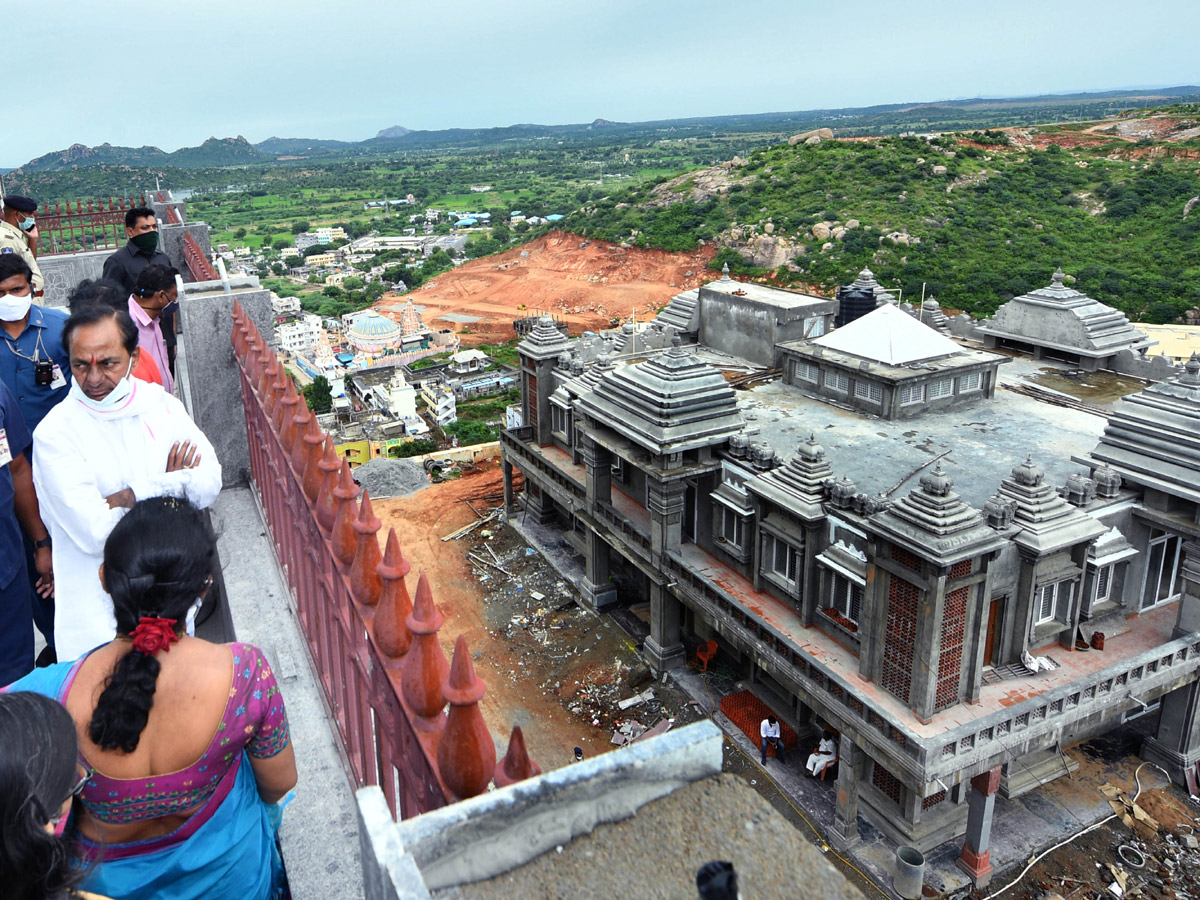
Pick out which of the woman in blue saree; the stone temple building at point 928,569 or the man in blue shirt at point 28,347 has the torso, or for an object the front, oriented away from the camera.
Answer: the woman in blue saree

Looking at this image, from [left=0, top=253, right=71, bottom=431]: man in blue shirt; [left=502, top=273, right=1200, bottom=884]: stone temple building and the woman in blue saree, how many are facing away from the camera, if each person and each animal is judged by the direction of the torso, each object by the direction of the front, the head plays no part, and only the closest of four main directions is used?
1

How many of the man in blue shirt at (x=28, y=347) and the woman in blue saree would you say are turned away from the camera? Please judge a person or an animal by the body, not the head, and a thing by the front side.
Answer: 1

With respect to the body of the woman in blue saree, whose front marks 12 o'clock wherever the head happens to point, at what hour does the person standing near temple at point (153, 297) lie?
The person standing near temple is roughly at 12 o'clock from the woman in blue saree.

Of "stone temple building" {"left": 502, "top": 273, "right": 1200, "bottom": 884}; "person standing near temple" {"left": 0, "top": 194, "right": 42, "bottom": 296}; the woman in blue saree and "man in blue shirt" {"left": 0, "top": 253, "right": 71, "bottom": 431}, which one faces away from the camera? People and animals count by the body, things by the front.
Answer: the woman in blue saree

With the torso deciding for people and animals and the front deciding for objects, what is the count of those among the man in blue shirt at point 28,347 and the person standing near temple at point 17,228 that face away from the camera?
0

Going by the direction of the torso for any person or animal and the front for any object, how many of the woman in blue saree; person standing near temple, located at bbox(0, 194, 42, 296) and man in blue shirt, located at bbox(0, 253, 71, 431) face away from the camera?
1

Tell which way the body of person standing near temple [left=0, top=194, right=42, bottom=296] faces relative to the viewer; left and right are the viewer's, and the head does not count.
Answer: facing the viewer and to the right of the viewer

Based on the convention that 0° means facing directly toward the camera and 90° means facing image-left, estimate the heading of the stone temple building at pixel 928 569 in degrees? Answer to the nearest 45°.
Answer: approximately 45°

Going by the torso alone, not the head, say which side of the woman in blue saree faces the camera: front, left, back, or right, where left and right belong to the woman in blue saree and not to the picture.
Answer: back

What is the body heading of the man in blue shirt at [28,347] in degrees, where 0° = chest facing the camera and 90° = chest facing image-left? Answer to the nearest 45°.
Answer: approximately 0°

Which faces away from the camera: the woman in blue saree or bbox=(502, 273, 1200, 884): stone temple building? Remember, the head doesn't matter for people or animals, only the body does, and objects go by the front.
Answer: the woman in blue saree

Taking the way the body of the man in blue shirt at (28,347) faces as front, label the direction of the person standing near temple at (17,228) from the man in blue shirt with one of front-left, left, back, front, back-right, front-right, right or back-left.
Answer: back

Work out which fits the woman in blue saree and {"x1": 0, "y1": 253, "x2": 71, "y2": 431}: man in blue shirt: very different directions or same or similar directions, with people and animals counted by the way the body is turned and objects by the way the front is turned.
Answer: very different directions

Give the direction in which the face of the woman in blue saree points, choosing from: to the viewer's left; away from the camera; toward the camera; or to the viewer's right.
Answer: away from the camera
